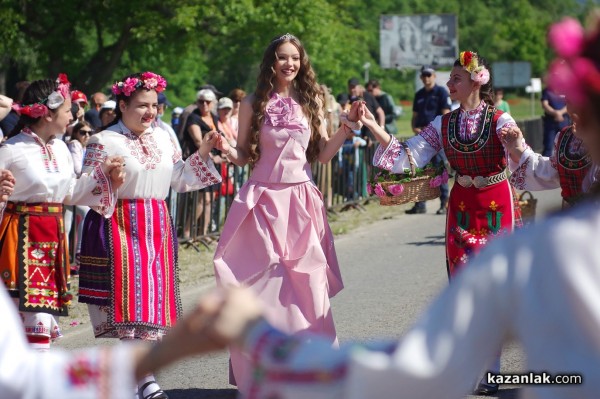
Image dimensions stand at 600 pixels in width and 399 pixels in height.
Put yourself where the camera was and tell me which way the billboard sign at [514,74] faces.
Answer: facing the viewer

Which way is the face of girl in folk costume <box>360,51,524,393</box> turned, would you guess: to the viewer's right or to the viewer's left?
to the viewer's left

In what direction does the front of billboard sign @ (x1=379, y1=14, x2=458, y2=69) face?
toward the camera

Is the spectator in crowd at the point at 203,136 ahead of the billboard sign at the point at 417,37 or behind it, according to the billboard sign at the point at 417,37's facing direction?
ahead

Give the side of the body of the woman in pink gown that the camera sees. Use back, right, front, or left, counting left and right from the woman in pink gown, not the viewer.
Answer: front

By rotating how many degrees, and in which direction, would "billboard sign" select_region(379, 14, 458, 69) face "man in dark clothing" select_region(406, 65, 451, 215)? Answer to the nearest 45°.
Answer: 0° — it already faces them

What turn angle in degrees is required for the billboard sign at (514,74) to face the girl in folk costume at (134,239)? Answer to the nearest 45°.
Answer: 0° — it already faces them

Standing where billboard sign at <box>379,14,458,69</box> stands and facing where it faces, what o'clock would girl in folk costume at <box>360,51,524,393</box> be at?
The girl in folk costume is roughly at 12 o'clock from the billboard sign.

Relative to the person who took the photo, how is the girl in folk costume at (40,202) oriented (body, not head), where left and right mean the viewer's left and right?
facing the viewer and to the right of the viewer

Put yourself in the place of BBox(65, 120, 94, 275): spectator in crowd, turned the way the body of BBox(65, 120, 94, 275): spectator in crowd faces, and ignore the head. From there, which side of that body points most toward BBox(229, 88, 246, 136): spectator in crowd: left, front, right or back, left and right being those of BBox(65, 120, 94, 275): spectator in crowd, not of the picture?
left
